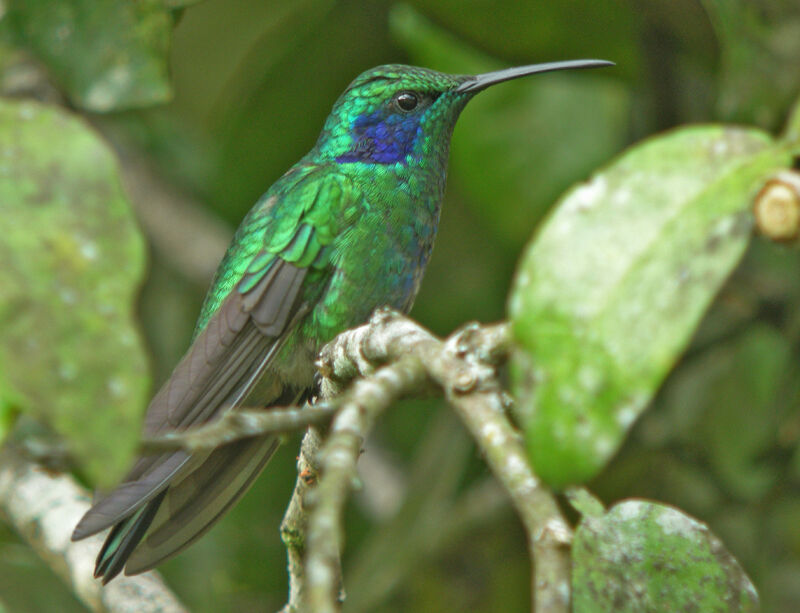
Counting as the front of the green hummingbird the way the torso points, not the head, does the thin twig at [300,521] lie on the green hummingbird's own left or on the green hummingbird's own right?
on the green hummingbird's own right

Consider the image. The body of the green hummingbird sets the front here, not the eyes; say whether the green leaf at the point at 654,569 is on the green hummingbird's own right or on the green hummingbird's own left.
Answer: on the green hummingbird's own right

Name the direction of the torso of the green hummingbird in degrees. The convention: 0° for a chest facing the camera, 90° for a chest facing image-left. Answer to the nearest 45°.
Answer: approximately 270°
